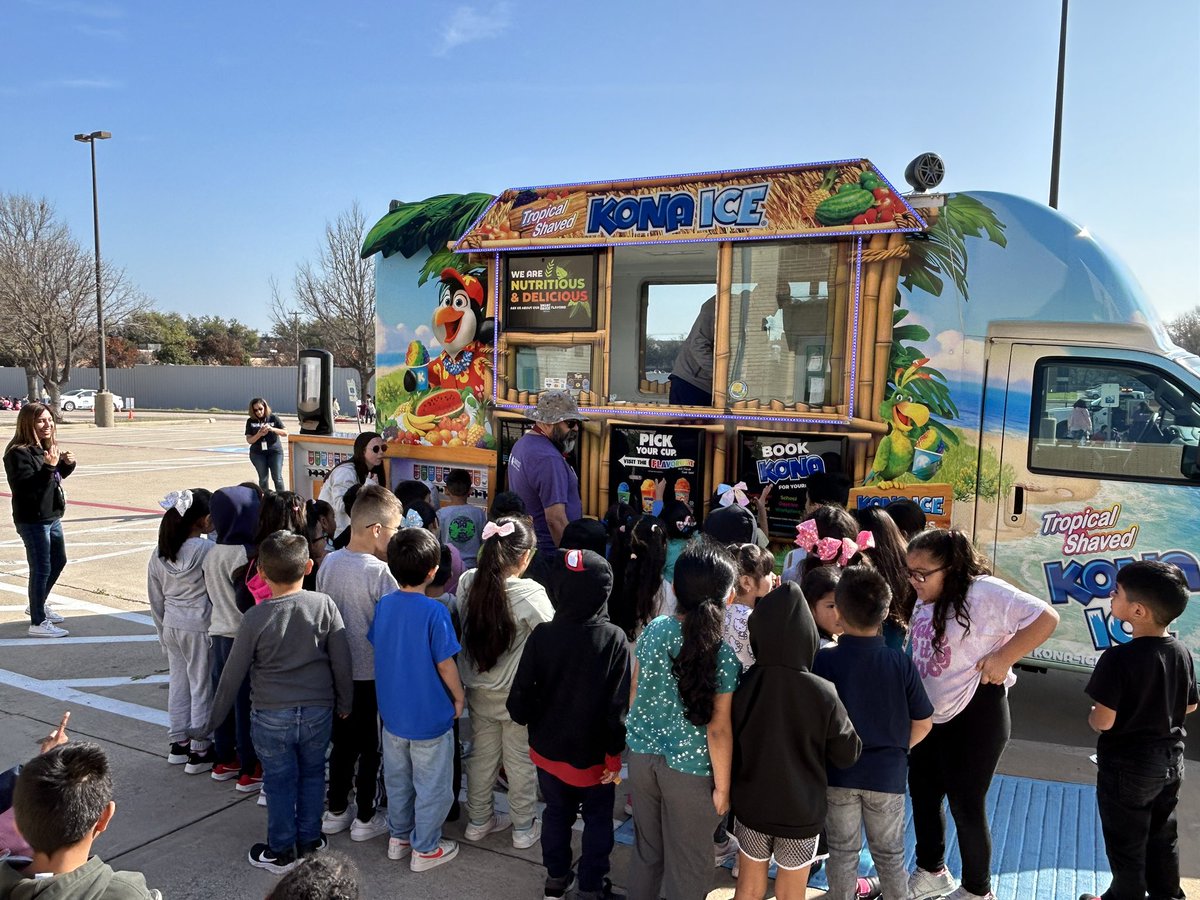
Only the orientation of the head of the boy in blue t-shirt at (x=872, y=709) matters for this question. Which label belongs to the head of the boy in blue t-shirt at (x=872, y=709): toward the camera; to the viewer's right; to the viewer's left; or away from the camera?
away from the camera

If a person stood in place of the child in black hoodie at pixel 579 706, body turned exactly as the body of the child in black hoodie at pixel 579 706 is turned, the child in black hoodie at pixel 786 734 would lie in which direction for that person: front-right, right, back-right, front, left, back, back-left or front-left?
back-right

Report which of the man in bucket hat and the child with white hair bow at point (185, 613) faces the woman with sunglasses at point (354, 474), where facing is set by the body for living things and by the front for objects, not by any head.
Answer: the child with white hair bow

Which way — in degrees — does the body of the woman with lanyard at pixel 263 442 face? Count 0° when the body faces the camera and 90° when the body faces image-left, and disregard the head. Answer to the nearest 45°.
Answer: approximately 0°

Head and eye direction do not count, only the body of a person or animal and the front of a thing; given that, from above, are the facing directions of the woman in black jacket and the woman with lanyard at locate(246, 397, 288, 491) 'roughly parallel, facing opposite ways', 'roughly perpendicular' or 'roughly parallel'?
roughly perpendicular

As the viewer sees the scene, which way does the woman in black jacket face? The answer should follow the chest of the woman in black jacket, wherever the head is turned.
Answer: to the viewer's right

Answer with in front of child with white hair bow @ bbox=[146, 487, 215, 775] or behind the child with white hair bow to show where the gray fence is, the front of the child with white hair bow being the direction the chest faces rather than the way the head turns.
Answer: in front

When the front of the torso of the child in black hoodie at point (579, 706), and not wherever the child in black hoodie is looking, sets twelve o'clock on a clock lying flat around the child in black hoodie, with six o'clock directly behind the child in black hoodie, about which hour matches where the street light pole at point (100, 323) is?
The street light pole is roughly at 11 o'clock from the child in black hoodie.

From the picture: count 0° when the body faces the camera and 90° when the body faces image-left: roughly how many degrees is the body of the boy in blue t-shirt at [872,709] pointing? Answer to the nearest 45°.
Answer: approximately 180°

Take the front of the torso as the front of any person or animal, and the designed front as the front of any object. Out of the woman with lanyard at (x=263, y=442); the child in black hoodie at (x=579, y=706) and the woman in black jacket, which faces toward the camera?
the woman with lanyard

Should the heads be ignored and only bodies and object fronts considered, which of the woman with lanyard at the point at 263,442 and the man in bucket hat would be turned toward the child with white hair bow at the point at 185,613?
the woman with lanyard

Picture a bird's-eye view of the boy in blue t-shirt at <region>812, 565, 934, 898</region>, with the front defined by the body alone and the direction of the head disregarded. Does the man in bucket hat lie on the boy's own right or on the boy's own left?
on the boy's own left

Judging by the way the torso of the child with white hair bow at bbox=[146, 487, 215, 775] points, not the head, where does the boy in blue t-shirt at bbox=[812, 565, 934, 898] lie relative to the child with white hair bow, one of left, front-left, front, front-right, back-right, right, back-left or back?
right

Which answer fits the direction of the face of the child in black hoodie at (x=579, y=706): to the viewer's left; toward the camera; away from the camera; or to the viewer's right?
away from the camera

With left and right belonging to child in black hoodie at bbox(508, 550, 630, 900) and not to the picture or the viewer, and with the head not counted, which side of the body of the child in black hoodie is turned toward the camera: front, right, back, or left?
back
